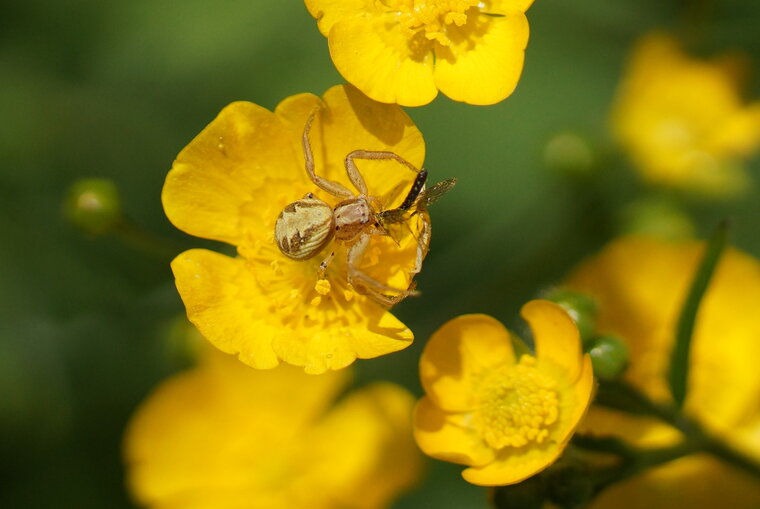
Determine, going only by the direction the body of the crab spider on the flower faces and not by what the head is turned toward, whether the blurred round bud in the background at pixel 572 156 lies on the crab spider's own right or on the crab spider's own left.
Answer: on the crab spider's own left
